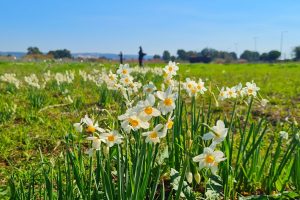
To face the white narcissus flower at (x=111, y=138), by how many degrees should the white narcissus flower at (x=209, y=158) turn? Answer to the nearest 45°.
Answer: approximately 90° to its right

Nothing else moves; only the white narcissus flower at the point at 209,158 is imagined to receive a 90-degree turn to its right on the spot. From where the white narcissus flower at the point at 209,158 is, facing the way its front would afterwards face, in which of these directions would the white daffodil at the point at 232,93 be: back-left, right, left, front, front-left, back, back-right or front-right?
right

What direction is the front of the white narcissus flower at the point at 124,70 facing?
toward the camera

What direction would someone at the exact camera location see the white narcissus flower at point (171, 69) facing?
facing the viewer

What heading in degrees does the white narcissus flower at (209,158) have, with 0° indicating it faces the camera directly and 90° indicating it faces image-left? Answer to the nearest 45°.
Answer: approximately 0°

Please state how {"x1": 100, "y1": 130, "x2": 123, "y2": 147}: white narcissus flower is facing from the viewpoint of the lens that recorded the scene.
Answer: facing the viewer

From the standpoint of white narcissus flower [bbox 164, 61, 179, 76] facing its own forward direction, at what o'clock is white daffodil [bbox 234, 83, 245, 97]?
The white daffodil is roughly at 9 o'clock from the white narcissus flower.

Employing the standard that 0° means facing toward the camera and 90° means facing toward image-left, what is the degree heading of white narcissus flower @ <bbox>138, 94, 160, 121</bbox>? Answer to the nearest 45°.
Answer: approximately 0°

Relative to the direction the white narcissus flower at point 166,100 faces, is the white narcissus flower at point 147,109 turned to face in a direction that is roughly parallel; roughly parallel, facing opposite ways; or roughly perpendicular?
roughly parallel

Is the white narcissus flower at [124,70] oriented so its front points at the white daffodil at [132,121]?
yes

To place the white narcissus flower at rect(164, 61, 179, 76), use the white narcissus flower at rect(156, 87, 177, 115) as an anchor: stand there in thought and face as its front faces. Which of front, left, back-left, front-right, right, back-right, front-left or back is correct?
back

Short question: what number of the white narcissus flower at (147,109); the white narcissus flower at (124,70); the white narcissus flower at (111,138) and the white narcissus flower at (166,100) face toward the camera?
4

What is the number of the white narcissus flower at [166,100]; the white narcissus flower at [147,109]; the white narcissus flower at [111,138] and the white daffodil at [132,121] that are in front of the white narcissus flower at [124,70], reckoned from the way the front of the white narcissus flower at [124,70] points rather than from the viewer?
4

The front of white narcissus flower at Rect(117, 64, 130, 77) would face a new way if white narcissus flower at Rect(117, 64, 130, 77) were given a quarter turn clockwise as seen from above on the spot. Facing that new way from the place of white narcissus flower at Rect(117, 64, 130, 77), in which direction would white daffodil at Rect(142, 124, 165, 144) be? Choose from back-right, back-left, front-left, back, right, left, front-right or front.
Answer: left

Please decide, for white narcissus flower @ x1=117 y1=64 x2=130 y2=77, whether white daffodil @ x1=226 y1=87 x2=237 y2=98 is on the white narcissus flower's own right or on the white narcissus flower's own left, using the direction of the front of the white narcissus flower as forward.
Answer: on the white narcissus flower's own left

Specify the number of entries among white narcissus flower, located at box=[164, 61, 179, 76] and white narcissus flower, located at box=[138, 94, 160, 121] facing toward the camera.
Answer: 2
